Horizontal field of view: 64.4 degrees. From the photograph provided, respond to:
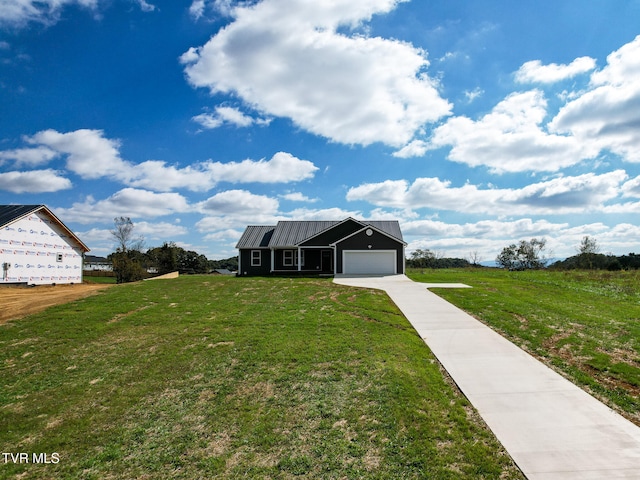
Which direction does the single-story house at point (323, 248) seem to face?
toward the camera
